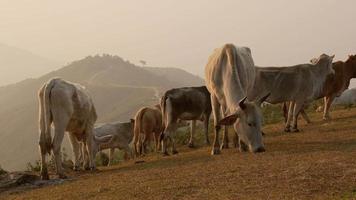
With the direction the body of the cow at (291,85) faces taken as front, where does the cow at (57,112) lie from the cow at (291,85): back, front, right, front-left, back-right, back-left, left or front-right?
back-right

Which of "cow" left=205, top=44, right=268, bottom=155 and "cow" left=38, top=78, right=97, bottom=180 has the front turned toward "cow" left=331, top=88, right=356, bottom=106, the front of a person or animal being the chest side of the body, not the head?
"cow" left=38, top=78, right=97, bottom=180

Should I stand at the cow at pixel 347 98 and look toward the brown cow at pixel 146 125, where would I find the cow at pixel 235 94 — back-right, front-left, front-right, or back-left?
front-left

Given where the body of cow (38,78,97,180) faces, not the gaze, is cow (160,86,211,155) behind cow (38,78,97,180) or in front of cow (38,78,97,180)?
in front

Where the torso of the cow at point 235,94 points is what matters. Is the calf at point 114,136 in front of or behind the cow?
behind

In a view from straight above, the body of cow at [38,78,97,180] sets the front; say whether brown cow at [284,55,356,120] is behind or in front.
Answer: in front

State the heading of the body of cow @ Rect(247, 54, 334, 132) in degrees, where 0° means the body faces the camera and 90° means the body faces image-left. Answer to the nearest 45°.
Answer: approximately 270°

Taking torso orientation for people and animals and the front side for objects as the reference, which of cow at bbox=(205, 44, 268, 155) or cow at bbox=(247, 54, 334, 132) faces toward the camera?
cow at bbox=(205, 44, 268, 155)

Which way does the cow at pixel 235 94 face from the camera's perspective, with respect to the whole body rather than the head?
toward the camera

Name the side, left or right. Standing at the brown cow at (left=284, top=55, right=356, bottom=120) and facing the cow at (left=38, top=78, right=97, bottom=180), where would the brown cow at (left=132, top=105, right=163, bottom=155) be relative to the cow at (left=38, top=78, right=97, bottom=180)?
right
